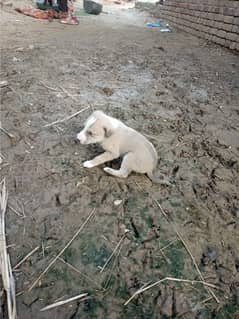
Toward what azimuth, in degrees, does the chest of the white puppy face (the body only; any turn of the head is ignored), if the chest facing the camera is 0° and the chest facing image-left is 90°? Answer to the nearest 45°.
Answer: approximately 90°

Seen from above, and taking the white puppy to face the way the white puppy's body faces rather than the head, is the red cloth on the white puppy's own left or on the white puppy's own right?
on the white puppy's own right

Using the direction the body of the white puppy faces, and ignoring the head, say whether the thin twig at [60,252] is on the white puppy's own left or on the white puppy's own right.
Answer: on the white puppy's own left

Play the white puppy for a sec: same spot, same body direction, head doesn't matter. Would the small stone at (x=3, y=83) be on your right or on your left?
on your right

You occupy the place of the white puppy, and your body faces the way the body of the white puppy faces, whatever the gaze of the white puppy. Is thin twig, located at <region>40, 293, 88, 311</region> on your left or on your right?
on your left

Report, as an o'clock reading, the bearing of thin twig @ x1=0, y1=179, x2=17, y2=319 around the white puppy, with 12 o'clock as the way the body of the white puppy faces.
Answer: The thin twig is roughly at 10 o'clock from the white puppy.

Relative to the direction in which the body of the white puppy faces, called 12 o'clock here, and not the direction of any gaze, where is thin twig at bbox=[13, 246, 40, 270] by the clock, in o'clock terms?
The thin twig is roughly at 10 o'clock from the white puppy.
